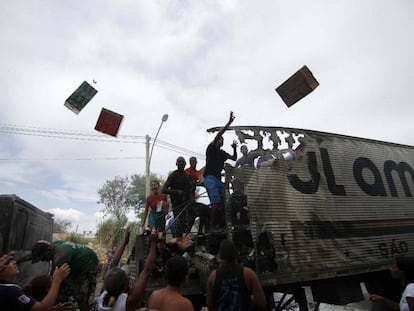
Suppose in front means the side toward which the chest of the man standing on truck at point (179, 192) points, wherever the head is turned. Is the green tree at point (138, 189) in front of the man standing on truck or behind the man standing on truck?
behind

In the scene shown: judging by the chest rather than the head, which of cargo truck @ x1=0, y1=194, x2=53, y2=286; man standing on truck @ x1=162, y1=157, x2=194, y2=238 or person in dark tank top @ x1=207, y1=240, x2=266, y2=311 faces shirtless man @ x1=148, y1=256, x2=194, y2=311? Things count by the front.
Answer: the man standing on truck

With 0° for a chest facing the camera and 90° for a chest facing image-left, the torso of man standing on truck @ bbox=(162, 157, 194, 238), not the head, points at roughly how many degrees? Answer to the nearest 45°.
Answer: approximately 0°

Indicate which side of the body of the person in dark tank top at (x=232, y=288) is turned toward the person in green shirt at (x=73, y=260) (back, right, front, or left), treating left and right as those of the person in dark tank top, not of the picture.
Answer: left

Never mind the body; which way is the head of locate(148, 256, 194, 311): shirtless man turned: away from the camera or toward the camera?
away from the camera

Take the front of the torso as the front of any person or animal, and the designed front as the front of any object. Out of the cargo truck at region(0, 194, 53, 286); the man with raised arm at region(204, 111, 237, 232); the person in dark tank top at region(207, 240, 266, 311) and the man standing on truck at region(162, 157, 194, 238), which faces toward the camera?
the man standing on truck

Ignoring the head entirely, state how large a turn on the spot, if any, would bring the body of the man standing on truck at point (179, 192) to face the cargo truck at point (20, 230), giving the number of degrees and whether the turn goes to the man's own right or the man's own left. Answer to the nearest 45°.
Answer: approximately 90° to the man's own right

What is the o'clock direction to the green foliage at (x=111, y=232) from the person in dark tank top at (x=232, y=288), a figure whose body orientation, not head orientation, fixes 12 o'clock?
The green foliage is roughly at 11 o'clock from the person in dark tank top.
